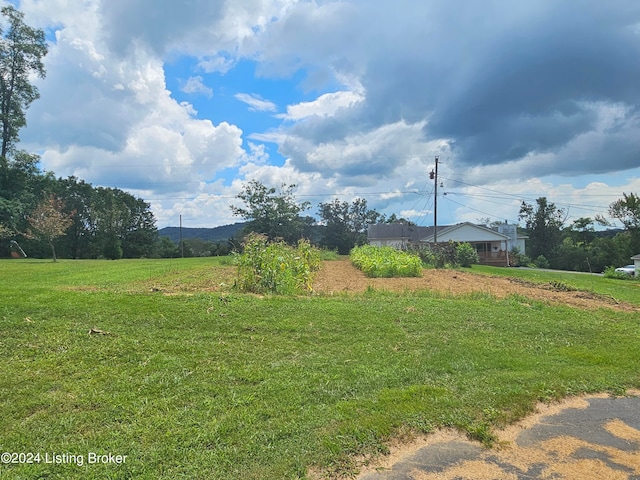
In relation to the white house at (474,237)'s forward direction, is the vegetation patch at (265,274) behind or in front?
in front

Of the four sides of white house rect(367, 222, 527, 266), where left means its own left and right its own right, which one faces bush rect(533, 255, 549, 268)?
left

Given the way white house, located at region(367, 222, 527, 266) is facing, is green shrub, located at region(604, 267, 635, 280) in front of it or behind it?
in front

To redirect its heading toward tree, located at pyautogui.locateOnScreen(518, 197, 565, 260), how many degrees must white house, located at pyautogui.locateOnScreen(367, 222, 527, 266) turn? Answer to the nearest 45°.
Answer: approximately 135° to its left

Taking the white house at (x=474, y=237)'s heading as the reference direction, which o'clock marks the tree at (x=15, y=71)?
The tree is roughly at 2 o'clock from the white house.

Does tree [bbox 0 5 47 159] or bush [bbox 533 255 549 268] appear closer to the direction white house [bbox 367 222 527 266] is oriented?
the tree

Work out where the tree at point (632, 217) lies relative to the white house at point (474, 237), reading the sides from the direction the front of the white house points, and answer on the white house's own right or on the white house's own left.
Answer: on the white house's own left

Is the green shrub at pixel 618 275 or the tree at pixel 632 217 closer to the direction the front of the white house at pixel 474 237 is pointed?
the green shrub

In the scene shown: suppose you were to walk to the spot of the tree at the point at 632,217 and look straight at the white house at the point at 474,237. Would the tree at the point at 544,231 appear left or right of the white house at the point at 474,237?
right

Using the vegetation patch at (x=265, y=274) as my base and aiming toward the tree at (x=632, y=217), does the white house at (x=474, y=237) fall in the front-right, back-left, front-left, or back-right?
front-left

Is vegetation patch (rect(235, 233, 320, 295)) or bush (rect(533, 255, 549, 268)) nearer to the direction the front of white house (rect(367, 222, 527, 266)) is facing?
the vegetation patch

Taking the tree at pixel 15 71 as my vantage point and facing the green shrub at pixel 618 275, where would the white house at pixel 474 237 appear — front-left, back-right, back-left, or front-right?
front-left

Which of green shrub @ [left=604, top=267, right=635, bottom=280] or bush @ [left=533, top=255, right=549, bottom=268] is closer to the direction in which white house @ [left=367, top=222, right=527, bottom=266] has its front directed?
the green shrub

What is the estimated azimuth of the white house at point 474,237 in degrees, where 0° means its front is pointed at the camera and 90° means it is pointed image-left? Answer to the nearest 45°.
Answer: approximately 0°
